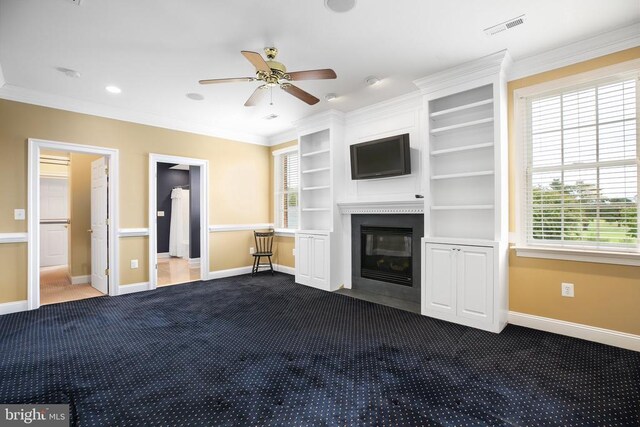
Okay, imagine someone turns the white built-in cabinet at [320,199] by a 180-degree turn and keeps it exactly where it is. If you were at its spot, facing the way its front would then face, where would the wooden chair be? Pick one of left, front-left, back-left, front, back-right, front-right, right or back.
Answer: left

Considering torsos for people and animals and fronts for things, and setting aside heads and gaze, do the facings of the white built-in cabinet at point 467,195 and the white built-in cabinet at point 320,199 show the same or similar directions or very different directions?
same or similar directions

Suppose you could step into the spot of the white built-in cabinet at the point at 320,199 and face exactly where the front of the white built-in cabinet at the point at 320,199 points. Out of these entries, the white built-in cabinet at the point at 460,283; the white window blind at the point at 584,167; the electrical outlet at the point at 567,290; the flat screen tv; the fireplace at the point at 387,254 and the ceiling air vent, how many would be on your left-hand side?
6

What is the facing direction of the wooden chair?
toward the camera

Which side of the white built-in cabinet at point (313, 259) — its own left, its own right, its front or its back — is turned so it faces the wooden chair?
right

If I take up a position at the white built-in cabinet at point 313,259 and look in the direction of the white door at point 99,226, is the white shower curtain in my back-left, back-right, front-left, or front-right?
front-right

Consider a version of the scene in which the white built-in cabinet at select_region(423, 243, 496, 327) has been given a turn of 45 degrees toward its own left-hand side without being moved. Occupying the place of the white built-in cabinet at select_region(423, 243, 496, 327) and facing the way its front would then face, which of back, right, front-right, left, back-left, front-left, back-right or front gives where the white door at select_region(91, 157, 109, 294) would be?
right

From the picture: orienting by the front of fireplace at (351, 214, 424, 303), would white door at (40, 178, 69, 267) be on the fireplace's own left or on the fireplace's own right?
on the fireplace's own right

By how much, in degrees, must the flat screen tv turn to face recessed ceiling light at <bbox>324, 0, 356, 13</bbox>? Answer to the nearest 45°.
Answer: approximately 45° to its left

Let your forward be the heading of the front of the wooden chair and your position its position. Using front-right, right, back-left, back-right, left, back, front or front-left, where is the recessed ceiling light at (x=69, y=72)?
front-right

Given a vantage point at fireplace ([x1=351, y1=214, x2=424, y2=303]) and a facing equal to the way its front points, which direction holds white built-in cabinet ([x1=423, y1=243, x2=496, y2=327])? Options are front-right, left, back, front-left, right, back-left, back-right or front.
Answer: left

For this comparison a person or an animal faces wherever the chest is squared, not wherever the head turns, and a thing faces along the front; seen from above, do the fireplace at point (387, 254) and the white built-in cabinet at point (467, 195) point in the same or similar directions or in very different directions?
same or similar directions

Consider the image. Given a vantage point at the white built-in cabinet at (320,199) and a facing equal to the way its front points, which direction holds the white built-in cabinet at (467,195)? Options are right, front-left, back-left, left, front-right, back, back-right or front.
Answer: left

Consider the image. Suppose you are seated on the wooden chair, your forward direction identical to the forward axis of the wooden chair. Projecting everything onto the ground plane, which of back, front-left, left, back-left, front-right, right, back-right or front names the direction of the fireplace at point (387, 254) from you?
front-left

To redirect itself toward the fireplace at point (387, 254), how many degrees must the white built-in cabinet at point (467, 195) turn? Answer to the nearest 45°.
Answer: approximately 90° to its right

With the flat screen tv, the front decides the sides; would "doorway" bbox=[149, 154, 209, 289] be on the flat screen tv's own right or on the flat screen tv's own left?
on the flat screen tv's own right

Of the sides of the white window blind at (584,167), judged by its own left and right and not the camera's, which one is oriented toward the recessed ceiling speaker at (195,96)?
front

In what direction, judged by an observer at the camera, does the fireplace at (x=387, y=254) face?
facing the viewer and to the left of the viewer
